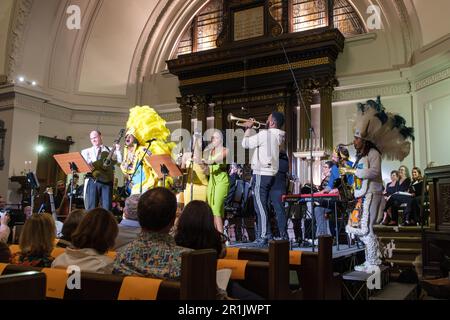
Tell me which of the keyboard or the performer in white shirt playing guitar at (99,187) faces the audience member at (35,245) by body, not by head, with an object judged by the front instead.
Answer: the performer in white shirt playing guitar

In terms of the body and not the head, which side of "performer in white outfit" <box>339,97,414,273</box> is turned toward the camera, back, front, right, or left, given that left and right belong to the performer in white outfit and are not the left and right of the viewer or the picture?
left

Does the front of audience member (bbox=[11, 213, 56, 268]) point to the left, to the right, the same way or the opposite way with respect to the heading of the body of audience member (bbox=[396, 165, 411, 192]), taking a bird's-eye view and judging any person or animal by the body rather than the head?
to the right

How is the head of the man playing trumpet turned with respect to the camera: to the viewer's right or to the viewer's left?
to the viewer's left

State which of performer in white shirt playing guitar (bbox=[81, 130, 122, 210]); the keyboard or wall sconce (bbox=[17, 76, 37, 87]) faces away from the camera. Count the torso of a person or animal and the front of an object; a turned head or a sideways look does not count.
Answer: the keyboard

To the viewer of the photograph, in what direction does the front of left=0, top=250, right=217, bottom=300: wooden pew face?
facing away from the viewer

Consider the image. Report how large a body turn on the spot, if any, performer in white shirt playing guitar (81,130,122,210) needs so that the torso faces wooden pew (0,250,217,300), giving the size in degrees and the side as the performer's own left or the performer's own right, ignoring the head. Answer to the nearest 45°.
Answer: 0° — they already face it

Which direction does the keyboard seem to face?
away from the camera

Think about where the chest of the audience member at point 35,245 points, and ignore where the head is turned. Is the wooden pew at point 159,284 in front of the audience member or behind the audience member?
behind

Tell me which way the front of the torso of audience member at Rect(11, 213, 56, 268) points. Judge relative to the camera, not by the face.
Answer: away from the camera

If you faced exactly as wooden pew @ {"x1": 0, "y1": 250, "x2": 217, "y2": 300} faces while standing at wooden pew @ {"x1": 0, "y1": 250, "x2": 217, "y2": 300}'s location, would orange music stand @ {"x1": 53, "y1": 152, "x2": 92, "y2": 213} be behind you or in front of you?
in front

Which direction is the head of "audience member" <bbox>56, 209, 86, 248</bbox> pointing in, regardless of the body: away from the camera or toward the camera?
away from the camera

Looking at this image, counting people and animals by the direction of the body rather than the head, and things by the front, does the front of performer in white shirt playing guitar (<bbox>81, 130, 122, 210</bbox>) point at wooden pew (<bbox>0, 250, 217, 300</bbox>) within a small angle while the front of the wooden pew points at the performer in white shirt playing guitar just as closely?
yes

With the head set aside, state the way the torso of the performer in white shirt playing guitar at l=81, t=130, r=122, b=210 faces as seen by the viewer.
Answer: toward the camera

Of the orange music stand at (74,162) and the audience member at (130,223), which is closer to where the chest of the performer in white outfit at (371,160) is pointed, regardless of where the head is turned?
the orange music stand

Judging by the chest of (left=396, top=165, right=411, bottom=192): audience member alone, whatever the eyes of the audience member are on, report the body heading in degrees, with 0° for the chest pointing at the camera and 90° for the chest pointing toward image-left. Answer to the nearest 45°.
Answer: approximately 45°
